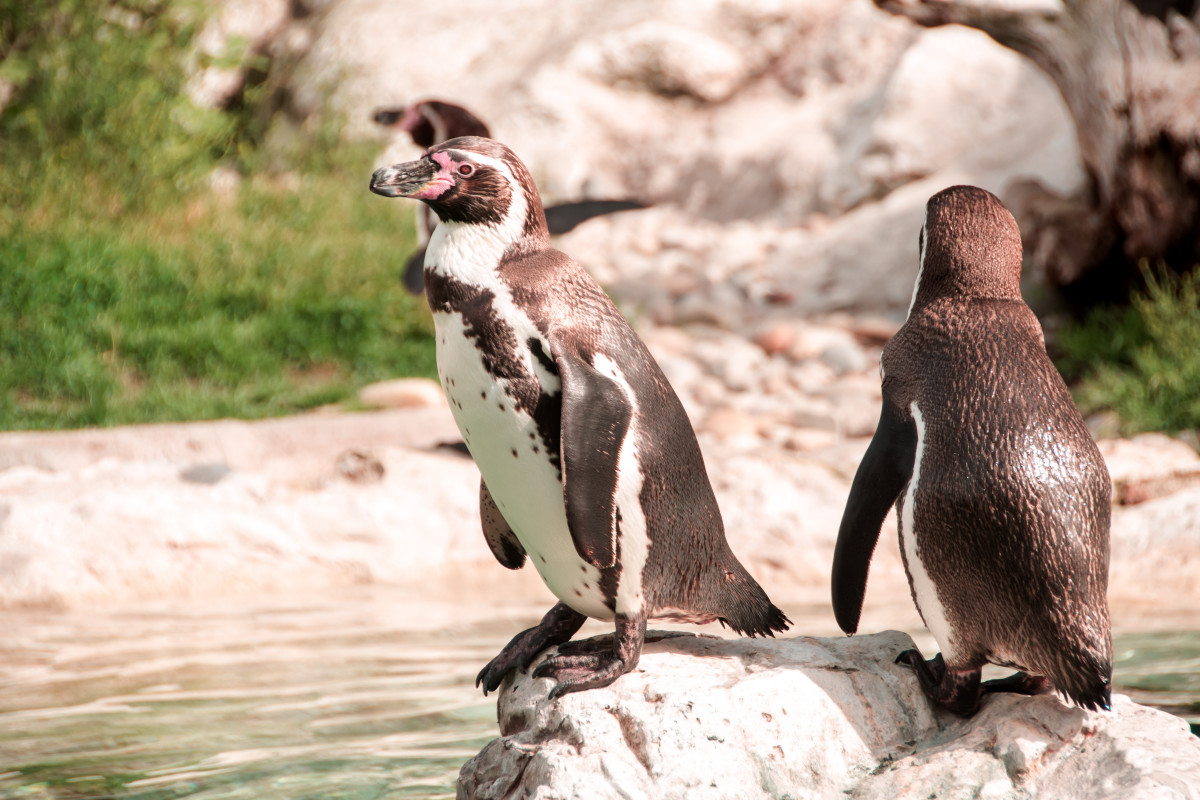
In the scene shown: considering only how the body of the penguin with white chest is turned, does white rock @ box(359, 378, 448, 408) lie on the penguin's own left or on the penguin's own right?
on the penguin's own right

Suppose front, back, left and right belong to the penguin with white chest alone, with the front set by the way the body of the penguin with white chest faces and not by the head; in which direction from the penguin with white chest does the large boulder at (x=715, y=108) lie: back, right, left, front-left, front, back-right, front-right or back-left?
right

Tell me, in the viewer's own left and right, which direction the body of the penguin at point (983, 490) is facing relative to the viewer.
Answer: facing away from the viewer and to the left of the viewer

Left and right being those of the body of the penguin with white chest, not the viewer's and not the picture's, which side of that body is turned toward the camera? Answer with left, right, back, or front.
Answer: left

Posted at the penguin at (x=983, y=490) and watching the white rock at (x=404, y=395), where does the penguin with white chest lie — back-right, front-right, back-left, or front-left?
front-left

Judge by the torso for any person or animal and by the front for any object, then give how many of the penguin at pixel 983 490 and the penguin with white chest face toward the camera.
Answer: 0

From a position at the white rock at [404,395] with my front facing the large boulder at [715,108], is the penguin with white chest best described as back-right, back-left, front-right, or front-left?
back-right
